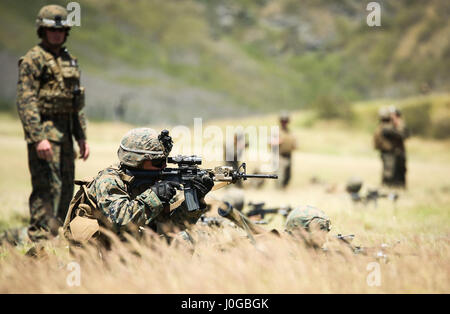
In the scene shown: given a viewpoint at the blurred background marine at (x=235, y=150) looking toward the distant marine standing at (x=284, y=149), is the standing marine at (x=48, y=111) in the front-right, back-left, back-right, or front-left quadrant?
back-right

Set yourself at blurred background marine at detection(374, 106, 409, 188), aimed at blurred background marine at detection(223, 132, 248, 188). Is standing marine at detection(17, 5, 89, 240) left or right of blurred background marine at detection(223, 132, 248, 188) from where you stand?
left

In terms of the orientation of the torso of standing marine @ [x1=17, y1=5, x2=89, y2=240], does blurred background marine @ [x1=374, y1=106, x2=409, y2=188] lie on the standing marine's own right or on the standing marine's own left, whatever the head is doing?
on the standing marine's own left

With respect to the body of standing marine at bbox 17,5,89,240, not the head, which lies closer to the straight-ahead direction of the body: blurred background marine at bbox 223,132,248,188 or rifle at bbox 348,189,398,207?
the rifle

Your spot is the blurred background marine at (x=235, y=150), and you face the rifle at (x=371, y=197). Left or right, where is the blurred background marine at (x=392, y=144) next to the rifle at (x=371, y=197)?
left

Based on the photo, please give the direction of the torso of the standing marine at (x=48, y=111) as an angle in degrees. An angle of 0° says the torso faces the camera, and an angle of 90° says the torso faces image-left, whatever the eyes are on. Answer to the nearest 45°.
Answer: approximately 315°

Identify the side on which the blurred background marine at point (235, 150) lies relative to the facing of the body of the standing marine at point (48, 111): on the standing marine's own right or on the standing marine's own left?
on the standing marine's own left

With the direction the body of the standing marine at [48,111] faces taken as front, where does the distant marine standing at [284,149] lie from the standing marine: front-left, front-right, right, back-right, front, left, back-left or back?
left
